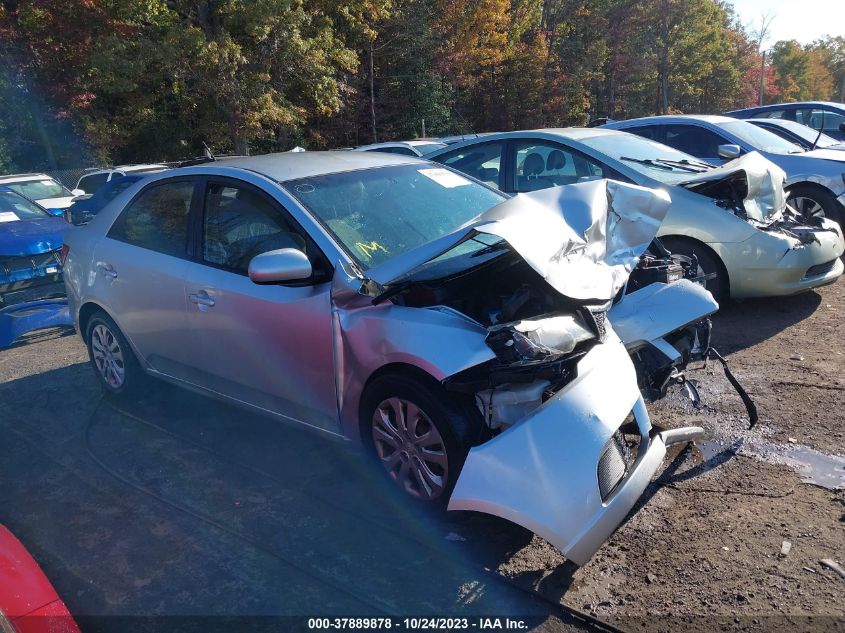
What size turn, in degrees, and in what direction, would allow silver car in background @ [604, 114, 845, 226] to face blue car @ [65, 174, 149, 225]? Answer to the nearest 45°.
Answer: approximately 135° to its right

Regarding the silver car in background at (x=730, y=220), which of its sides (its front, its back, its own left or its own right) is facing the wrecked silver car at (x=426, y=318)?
right

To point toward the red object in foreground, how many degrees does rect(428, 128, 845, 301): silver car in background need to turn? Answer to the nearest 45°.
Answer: approximately 90° to its right

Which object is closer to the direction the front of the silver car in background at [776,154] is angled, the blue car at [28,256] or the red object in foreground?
the red object in foreground

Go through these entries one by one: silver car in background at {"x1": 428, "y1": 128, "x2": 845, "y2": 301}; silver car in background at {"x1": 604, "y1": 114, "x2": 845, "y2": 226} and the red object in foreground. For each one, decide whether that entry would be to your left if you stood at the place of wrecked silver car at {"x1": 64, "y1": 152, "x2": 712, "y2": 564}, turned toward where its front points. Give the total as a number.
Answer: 2

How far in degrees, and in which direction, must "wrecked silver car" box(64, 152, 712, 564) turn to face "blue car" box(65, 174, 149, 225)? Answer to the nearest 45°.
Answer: approximately 180°

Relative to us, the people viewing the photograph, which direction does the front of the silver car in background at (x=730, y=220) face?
facing the viewer and to the right of the viewer

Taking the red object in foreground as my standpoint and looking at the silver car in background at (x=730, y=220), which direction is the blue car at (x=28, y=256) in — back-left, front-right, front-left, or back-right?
front-left

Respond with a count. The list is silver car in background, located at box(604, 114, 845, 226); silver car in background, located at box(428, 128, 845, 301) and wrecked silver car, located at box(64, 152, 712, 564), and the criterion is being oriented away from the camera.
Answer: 0
